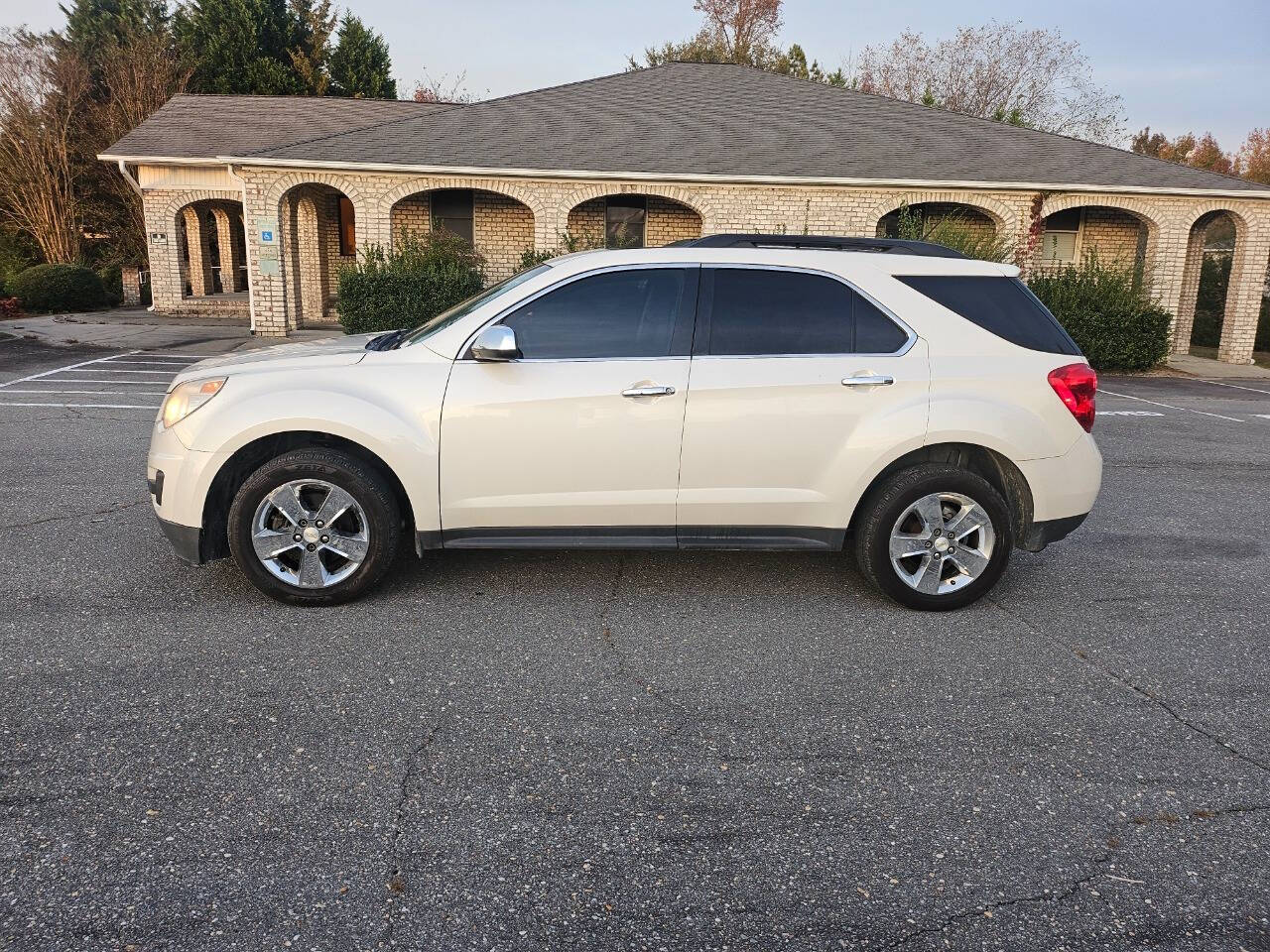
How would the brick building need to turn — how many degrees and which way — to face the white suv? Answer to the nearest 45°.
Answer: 0° — it already faces it

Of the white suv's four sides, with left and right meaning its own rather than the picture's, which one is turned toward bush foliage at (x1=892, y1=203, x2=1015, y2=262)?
right

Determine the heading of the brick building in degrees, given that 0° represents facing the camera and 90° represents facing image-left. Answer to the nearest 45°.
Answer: approximately 0°

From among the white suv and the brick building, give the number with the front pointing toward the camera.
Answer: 1

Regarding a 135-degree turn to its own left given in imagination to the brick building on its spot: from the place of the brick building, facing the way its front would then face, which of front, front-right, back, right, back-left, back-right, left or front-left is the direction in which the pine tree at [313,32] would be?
left

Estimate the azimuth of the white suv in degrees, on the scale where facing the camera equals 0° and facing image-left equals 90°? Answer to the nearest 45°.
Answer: approximately 90°

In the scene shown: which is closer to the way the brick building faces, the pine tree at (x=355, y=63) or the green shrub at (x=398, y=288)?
the green shrub

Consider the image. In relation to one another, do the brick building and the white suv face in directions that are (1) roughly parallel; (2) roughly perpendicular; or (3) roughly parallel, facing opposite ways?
roughly perpendicular

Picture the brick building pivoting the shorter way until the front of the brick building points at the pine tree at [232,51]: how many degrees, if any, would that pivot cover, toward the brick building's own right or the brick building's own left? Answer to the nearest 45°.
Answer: approximately 135° to the brick building's own right

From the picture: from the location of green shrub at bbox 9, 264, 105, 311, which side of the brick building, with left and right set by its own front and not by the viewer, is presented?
right

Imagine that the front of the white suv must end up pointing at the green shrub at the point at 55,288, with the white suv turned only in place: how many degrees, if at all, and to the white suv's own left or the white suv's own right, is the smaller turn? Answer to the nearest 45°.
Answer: approximately 45° to the white suv's own right
